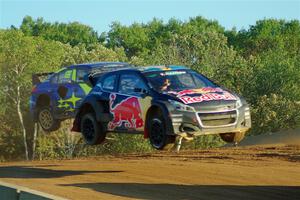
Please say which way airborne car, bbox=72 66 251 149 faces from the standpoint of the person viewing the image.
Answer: facing the viewer and to the right of the viewer
